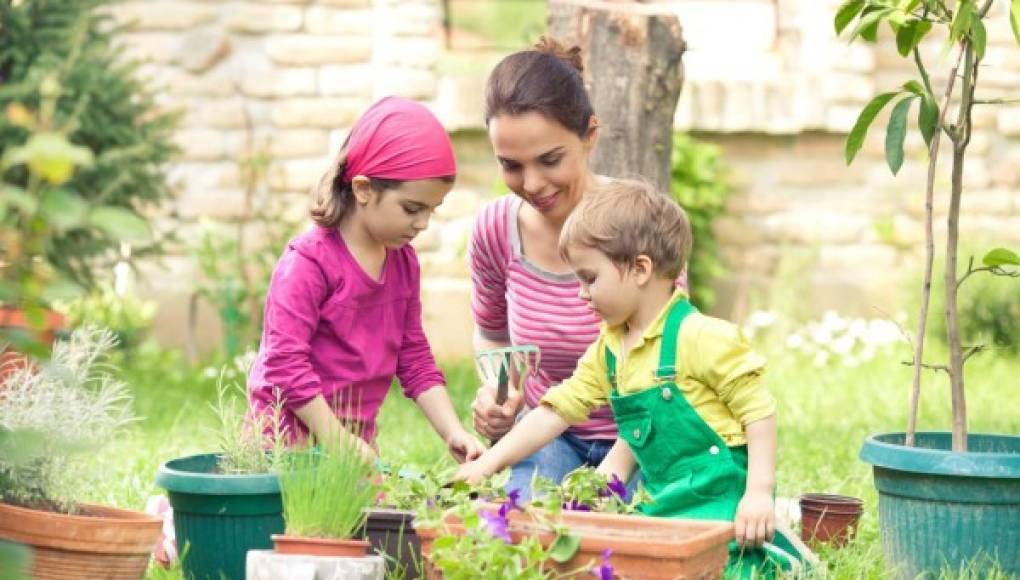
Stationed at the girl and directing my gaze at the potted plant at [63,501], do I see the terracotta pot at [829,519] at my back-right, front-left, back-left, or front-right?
back-left

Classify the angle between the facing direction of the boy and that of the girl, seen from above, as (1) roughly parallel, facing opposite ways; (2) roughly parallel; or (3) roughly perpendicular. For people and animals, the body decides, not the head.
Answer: roughly perpendicular

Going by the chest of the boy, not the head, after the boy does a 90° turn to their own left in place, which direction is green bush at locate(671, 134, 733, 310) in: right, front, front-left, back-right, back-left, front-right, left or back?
back-left

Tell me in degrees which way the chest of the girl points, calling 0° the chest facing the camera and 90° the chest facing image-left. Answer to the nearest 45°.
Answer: approximately 315°

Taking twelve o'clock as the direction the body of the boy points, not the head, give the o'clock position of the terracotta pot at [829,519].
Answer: The terracotta pot is roughly at 6 o'clock from the boy.

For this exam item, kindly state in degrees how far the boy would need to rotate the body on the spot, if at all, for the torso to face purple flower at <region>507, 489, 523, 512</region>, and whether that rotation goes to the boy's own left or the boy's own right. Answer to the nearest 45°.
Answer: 0° — they already face it

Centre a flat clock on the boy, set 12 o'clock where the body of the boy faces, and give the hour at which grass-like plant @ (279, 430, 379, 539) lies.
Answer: The grass-like plant is roughly at 12 o'clock from the boy.

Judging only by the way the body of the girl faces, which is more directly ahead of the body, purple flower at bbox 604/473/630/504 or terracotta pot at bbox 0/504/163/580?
the purple flower

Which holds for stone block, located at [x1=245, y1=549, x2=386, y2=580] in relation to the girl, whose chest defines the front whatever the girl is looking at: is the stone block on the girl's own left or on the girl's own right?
on the girl's own right

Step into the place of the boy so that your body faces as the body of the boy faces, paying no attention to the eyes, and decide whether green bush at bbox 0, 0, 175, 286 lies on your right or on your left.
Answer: on your right
